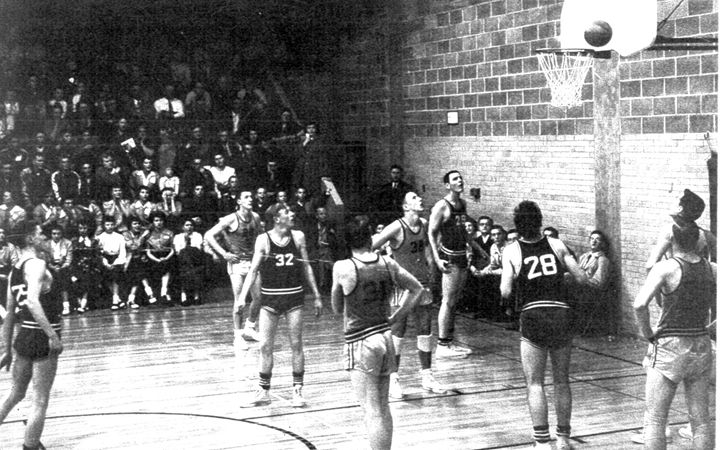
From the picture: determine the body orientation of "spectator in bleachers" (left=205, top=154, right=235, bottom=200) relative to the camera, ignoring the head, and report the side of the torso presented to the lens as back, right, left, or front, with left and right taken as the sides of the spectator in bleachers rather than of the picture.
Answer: front

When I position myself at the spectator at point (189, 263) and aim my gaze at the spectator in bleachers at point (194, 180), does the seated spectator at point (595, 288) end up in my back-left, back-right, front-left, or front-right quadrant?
back-right

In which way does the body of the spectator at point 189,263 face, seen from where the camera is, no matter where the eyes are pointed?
toward the camera

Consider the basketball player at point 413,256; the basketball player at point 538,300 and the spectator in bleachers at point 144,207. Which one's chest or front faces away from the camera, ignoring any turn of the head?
the basketball player at point 538,300

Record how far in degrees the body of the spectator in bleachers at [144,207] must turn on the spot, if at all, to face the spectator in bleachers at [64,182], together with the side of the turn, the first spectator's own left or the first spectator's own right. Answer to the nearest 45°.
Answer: approximately 135° to the first spectator's own right

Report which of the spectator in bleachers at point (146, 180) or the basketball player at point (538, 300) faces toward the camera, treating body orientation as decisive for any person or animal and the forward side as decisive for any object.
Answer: the spectator in bleachers

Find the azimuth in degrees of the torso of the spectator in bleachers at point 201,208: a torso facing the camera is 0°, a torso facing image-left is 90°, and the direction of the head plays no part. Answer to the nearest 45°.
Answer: approximately 0°

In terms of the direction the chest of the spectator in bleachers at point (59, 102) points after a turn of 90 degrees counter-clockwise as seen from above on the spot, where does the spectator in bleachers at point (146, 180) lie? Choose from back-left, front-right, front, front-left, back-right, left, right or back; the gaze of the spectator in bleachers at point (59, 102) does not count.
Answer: front-right

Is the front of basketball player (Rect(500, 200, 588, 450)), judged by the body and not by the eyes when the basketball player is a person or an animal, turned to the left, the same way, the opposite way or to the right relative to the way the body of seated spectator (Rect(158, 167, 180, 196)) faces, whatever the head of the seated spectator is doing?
the opposite way

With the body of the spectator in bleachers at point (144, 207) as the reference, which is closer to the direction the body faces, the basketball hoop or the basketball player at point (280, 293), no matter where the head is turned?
the basketball player

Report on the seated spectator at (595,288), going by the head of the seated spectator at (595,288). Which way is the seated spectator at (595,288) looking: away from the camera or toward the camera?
toward the camera

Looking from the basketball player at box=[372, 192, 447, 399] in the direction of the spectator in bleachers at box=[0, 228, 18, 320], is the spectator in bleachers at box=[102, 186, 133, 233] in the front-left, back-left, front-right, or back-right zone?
front-right

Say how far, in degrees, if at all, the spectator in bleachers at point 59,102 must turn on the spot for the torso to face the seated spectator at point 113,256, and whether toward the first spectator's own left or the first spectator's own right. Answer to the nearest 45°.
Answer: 0° — they already face them

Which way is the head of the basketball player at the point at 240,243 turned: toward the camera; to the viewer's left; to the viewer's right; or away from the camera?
to the viewer's right

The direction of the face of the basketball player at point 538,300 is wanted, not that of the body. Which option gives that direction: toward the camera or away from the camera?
away from the camera

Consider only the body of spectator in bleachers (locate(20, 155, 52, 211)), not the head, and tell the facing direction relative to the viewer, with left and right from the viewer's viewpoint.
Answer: facing the viewer

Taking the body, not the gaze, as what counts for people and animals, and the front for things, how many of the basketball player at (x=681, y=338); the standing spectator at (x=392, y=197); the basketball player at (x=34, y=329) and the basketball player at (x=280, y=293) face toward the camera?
2

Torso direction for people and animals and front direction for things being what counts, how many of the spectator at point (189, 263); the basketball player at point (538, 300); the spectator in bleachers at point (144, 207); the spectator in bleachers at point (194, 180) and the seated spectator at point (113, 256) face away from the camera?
1

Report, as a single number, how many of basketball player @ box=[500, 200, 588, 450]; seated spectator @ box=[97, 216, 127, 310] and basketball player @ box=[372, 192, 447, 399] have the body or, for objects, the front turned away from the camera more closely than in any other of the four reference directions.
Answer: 1

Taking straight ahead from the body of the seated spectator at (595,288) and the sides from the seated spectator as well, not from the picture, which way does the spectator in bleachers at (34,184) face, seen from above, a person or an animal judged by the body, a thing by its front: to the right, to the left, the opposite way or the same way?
to the left

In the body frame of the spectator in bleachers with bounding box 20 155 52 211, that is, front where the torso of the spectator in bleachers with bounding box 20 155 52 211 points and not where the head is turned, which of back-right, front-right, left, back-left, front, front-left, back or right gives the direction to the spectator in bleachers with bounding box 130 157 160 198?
left
